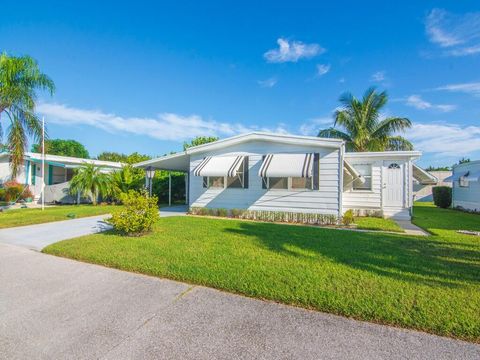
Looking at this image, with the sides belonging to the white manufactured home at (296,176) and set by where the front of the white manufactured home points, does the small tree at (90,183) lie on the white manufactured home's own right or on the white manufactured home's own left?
on the white manufactured home's own right

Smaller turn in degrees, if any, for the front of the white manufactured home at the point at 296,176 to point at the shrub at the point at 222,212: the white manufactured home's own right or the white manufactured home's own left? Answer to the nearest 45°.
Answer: approximately 90° to the white manufactured home's own right

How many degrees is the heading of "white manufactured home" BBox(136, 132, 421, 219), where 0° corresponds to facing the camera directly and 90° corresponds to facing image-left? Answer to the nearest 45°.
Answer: approximately 0°

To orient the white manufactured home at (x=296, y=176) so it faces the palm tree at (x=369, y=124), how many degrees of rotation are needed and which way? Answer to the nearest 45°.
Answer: approximately 135° to its left

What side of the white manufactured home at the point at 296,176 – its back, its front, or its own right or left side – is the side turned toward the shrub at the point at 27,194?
right

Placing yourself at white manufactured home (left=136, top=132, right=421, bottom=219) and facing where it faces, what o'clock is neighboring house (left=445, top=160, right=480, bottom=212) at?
The neighboring house is roughly at 8 o'clock from the white manufactured home.

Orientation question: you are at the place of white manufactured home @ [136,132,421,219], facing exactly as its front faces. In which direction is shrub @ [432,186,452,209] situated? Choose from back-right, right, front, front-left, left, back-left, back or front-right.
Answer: back-left

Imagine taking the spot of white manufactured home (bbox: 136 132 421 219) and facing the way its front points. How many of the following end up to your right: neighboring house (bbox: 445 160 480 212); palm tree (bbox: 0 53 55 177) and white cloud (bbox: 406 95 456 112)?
1

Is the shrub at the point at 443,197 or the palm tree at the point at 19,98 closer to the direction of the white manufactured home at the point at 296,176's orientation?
the palm tree

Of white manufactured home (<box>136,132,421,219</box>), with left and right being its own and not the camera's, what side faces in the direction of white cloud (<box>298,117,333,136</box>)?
back

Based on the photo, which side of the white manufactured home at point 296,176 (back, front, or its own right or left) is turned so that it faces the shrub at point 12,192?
right

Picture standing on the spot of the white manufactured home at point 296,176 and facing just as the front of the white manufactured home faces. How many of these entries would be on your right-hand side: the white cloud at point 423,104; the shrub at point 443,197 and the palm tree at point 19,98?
1
